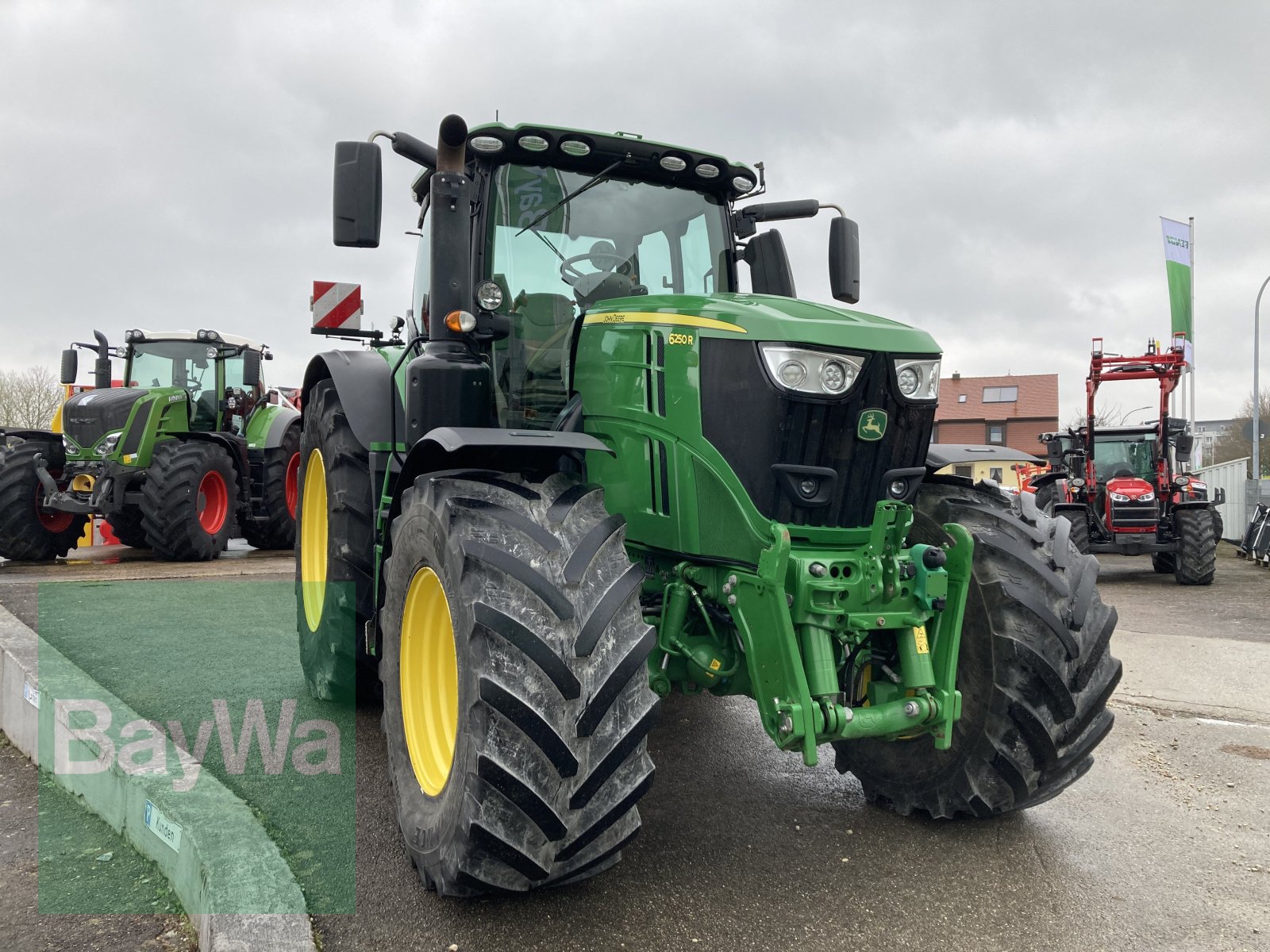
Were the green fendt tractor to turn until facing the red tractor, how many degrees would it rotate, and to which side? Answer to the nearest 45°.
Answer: approximately 135° to its left

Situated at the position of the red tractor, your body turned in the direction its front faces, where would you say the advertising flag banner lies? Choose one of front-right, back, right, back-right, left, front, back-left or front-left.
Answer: back

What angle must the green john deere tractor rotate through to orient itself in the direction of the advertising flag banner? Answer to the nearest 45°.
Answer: approximately 90° to its left

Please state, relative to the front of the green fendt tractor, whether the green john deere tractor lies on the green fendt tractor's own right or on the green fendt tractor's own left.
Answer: on the green fendt tractor's own left

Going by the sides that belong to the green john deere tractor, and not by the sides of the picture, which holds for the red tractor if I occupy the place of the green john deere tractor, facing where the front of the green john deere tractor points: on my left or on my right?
on my left

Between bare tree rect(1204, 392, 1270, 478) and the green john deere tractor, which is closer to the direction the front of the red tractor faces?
the green john deere tractor

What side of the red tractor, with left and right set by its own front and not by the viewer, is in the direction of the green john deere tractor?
front

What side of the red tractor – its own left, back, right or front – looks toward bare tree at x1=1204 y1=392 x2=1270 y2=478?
back

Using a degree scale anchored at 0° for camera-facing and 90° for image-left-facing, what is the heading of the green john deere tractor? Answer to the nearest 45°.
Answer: approximately 315°

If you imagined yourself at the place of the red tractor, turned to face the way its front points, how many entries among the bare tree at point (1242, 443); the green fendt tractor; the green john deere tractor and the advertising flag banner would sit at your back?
2

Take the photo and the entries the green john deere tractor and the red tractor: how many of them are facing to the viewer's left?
0

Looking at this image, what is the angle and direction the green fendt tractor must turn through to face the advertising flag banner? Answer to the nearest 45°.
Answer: approximately 135° to its left

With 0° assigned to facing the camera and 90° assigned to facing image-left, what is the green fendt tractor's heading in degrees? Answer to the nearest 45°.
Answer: approximately 45°
